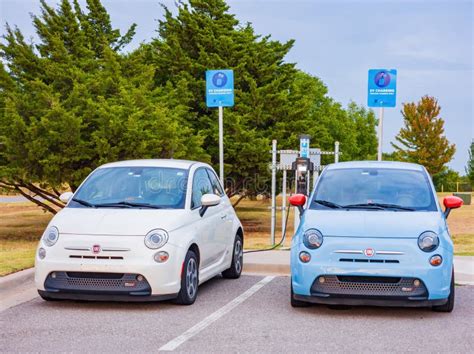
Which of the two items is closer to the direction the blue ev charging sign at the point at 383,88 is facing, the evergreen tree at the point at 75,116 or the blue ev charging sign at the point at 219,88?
the blue ev charging sign

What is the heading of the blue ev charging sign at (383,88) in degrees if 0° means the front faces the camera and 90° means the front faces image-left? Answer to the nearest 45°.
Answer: approximately 0°

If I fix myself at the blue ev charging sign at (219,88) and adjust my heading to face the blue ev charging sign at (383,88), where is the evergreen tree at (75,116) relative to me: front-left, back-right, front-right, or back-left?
back-left

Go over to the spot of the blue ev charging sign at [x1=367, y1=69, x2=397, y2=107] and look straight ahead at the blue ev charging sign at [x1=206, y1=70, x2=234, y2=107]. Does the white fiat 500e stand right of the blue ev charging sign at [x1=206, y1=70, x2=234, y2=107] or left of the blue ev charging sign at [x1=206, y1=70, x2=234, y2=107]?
left

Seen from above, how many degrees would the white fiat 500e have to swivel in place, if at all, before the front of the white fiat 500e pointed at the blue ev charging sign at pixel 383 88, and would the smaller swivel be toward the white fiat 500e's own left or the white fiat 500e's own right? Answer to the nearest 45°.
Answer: approximately 180°

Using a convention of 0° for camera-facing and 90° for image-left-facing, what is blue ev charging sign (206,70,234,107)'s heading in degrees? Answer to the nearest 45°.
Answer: approximately 0°

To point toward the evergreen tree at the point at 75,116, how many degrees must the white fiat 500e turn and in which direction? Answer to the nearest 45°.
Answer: approximately 135° to its right

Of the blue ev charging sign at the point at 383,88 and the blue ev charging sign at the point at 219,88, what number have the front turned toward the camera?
2

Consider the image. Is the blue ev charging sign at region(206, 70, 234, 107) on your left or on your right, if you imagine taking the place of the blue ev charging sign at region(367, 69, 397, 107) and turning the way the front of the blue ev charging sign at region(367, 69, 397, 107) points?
on your right

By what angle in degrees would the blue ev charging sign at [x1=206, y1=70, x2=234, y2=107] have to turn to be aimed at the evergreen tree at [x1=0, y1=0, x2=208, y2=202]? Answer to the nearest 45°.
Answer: approximately 135° to its right
